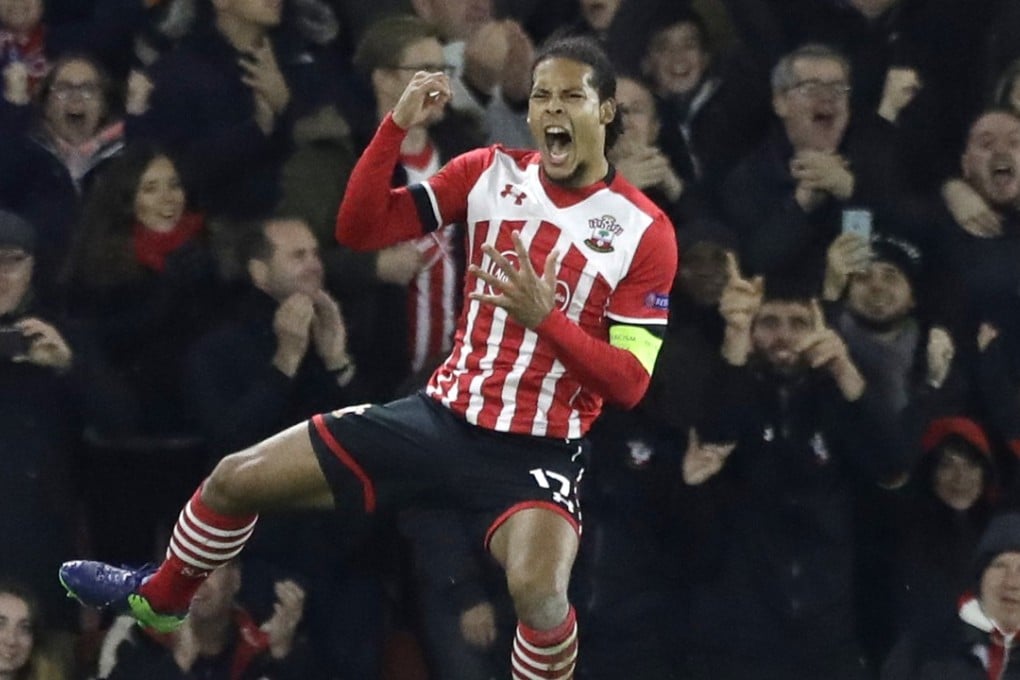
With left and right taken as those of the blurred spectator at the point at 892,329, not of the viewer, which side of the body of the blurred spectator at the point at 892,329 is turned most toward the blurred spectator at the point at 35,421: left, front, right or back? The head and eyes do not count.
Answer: right

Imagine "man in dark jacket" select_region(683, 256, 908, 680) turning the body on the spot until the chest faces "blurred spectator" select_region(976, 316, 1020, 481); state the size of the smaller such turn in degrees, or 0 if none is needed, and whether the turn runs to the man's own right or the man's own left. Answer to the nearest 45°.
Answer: approximately 90° to the man's own left

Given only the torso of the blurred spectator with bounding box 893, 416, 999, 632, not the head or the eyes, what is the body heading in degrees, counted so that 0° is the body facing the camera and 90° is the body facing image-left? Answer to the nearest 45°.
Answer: approximately 0°

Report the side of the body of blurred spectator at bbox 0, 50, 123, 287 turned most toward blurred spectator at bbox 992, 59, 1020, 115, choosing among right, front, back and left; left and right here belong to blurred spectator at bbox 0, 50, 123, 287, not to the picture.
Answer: left
